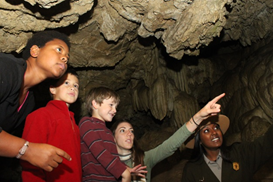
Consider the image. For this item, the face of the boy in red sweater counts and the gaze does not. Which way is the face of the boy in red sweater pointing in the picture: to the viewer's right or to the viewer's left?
to the viewer's right

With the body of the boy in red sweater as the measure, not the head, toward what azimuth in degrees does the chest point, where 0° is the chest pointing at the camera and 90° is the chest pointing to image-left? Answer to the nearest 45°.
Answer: approximately 315°

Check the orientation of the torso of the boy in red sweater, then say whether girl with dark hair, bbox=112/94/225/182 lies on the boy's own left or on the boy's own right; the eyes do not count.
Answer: on the boy's own left
